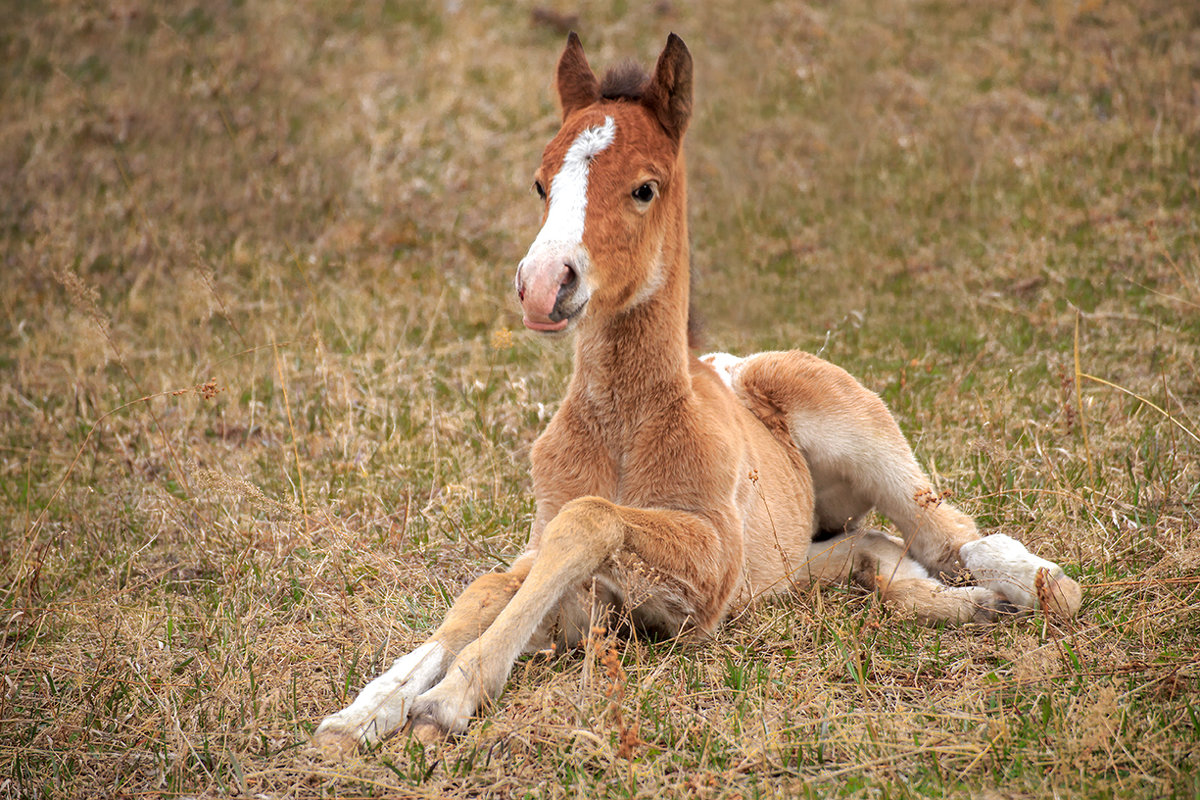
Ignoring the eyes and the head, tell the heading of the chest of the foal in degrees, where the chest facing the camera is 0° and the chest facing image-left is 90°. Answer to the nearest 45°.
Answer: approximately 45°
